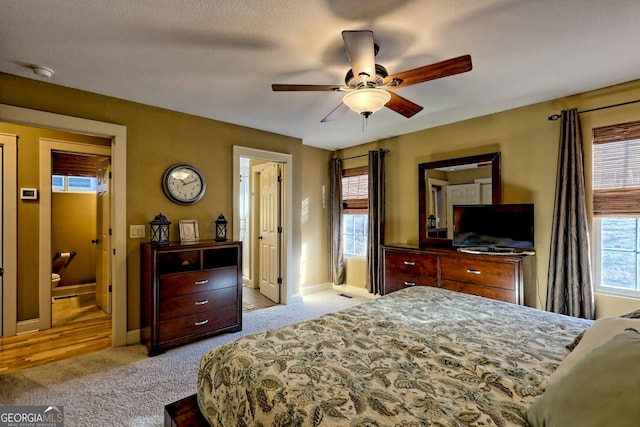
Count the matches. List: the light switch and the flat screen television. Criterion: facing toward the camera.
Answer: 2

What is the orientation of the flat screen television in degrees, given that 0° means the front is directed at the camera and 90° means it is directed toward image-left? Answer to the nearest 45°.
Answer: approximately 0°

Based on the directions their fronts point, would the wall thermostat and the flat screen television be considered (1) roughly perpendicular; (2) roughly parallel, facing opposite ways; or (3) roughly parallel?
roughly perpendicular

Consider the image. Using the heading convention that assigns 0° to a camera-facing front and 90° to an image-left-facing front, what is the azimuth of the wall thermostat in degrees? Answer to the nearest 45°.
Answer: approximately 0°

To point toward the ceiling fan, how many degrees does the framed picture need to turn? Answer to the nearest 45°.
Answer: approximately 45° to its left

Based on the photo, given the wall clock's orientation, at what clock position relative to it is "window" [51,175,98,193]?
The window is roughly at 5 o'clock from the wall clock.

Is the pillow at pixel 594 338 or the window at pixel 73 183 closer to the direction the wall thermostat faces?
the pillow

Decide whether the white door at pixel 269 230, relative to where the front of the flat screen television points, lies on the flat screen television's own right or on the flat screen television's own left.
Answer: on the flat screen television's own right

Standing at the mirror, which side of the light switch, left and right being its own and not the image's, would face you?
left

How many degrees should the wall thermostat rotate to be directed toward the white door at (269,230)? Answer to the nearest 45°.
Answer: approximately 90° to its left
